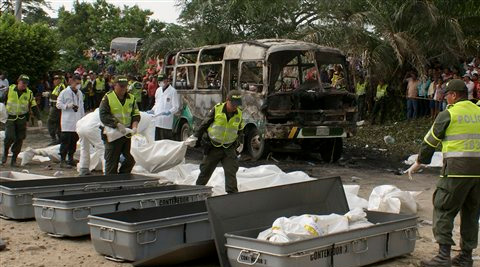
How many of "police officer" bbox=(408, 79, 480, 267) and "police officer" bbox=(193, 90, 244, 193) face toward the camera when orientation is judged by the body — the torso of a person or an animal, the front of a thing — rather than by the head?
1

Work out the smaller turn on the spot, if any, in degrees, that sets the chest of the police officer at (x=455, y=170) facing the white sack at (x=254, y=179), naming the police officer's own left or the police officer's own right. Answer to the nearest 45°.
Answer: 0° — they already face it

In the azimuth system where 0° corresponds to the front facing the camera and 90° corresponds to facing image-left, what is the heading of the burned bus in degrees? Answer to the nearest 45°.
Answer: approximately 315°

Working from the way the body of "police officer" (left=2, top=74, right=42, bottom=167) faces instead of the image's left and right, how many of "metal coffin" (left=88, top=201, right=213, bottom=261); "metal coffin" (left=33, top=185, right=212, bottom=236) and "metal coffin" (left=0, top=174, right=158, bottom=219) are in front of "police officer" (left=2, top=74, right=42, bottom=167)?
3

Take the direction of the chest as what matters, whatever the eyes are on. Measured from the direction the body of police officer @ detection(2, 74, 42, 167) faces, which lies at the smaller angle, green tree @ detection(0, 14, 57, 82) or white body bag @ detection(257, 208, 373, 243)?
the white body bag

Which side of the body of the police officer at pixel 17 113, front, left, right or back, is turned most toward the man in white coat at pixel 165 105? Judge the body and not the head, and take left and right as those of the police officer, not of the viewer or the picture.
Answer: left

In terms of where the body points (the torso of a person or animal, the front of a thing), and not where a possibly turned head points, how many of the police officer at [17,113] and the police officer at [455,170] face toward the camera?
1
